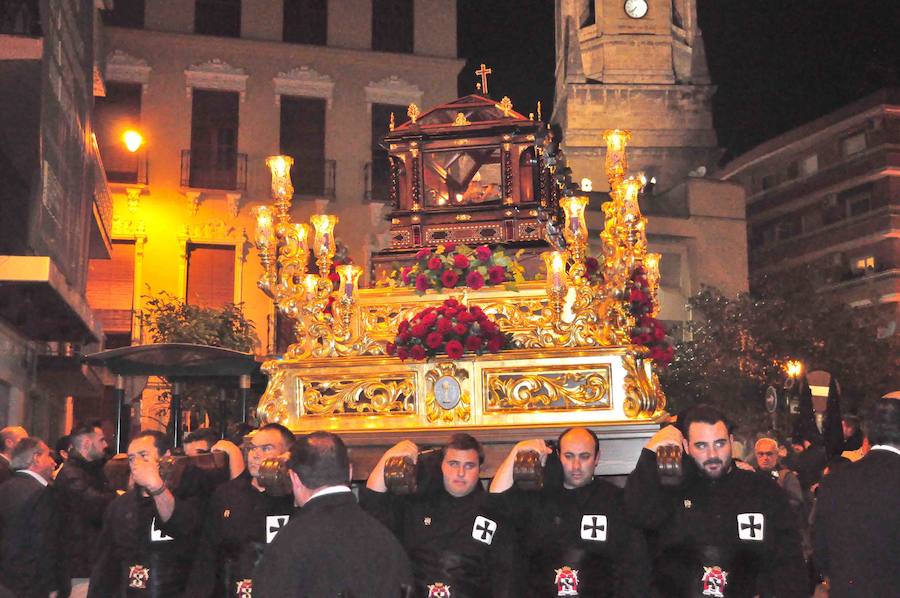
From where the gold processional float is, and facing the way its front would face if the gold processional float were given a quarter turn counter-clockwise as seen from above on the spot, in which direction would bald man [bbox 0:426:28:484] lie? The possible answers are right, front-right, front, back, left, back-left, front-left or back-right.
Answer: back

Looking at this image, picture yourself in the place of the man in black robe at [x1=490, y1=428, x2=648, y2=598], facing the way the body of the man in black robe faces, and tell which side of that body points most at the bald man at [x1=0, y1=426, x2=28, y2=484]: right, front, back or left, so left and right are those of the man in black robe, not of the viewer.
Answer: right

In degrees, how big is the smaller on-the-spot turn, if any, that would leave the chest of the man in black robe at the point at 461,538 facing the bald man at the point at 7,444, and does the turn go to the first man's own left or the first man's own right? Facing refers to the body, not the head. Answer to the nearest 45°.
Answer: approximately 135° to the first man's own right
